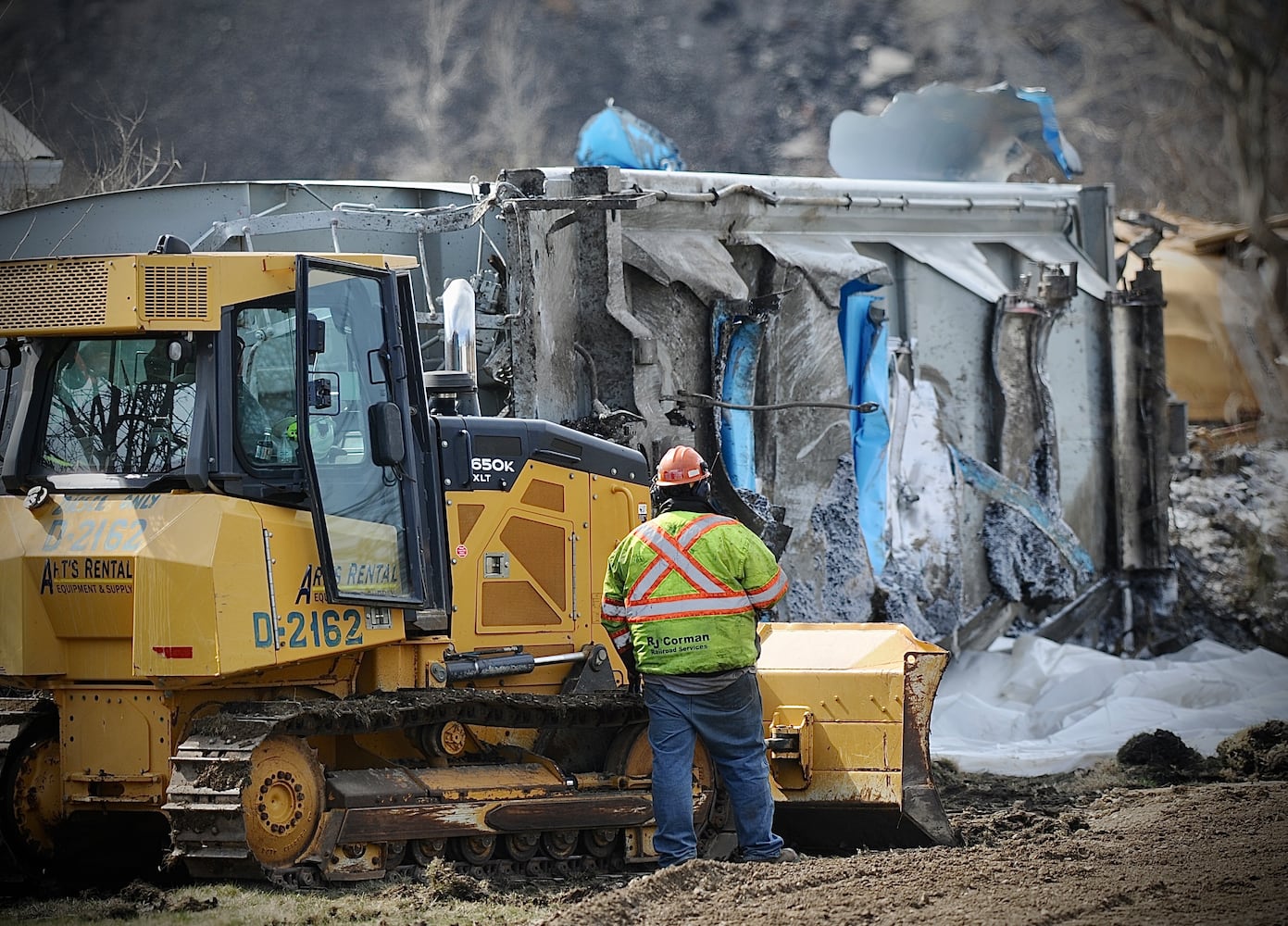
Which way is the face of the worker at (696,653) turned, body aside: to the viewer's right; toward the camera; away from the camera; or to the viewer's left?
away from the camera

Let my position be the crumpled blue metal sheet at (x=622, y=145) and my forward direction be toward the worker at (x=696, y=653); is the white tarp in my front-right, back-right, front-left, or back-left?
front-left

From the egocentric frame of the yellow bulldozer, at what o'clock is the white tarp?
The white tarp is roughly at 12 o'clock from the yellow bulldozer.

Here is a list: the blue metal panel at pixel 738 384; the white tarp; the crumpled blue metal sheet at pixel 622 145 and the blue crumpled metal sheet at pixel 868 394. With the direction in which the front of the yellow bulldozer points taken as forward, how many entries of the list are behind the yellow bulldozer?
0

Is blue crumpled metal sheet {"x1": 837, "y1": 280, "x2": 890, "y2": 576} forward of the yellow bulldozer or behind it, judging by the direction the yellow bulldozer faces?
forward

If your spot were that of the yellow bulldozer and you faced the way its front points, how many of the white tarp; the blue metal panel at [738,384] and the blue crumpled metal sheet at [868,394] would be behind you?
0

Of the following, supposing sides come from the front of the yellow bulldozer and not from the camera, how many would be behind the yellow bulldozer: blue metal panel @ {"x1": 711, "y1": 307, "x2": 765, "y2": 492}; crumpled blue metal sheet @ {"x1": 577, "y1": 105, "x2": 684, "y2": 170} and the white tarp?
0

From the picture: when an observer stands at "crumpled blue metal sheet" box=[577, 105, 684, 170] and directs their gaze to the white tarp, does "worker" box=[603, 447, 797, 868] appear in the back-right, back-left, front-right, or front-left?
front-right

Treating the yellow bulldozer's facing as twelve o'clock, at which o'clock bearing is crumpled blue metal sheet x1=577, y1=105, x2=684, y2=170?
The crumpled blue metal sheet is roughly at 11 o'clock from the yellow bulldozer.

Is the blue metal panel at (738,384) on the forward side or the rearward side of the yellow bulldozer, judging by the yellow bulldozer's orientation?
on the forward side

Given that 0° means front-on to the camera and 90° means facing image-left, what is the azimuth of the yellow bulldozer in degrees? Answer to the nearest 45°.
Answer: approximately 225°
